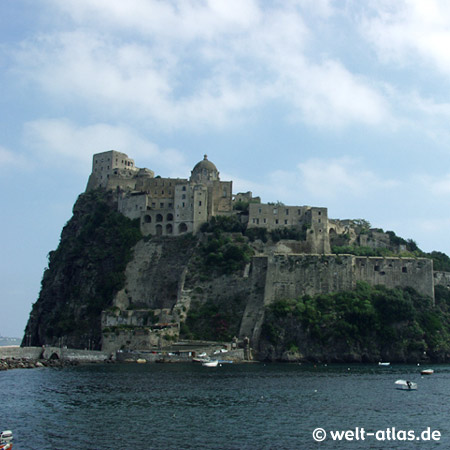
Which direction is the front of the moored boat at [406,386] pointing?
to the viewer's left

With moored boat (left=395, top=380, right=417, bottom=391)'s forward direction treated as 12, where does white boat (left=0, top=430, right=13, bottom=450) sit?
The white boat is roughly at 10 o'clock from the moored boat.
